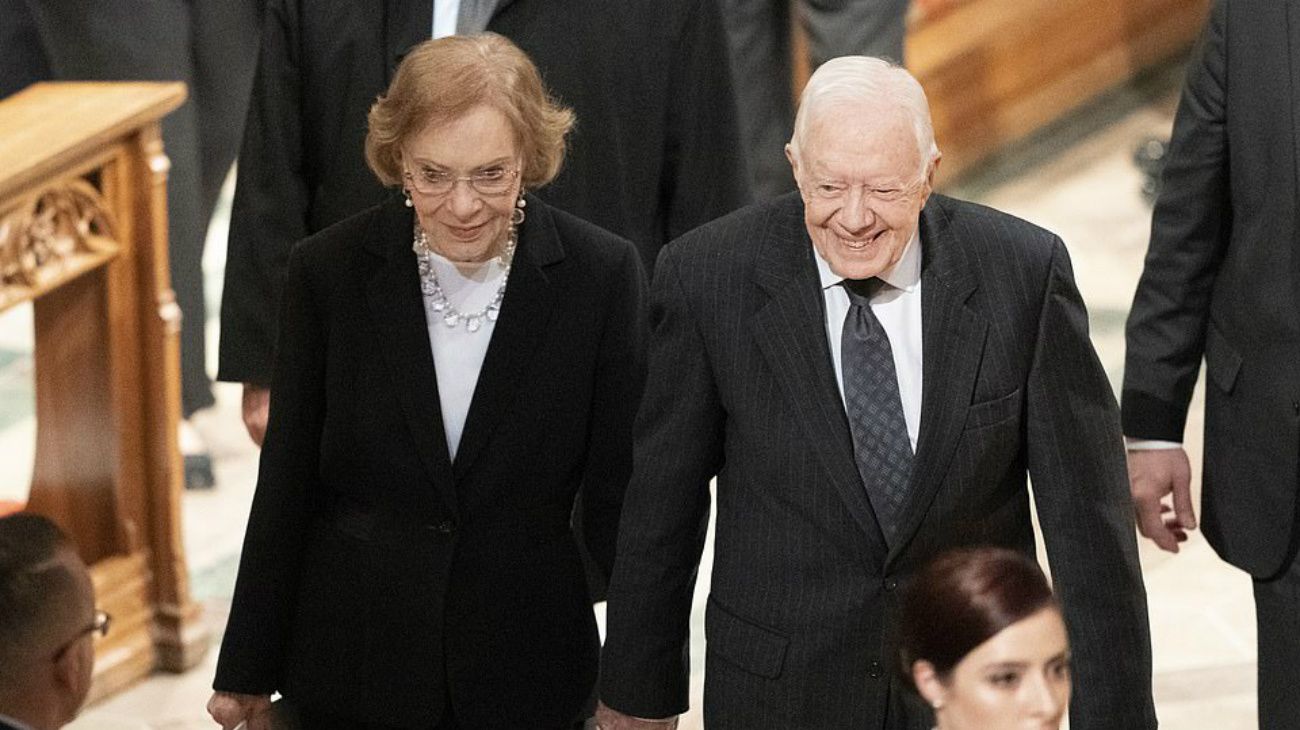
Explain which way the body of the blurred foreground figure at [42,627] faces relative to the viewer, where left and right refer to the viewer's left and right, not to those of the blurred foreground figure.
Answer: facing away from the viewer and to the right of the viewer

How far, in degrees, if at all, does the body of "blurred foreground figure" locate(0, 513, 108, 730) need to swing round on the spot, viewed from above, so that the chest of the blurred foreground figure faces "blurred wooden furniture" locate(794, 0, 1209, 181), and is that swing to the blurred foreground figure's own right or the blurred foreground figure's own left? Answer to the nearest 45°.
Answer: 0° — they already face it

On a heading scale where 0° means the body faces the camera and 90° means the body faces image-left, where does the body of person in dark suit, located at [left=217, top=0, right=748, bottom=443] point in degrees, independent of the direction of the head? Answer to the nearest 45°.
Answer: approximately 0°

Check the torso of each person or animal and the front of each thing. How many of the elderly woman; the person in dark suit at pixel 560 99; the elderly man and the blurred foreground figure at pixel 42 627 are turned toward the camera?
3

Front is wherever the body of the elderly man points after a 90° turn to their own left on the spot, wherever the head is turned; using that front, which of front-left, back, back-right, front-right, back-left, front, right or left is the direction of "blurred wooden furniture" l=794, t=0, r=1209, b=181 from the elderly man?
left

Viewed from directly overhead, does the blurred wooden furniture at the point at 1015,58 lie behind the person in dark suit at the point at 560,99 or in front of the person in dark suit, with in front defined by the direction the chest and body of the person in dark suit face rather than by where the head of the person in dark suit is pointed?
behind

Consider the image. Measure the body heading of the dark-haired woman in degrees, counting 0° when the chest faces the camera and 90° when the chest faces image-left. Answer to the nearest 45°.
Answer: approximately 315°

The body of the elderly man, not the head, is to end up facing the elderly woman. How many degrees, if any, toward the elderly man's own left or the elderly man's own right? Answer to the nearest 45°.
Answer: approximately 90° to the elderly man's own right

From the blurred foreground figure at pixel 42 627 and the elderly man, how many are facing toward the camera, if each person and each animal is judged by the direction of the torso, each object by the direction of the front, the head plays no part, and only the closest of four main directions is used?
1

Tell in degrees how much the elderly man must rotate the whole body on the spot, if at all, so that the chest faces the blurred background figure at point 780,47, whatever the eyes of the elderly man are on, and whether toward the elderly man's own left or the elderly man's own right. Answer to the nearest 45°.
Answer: approximately 180°
